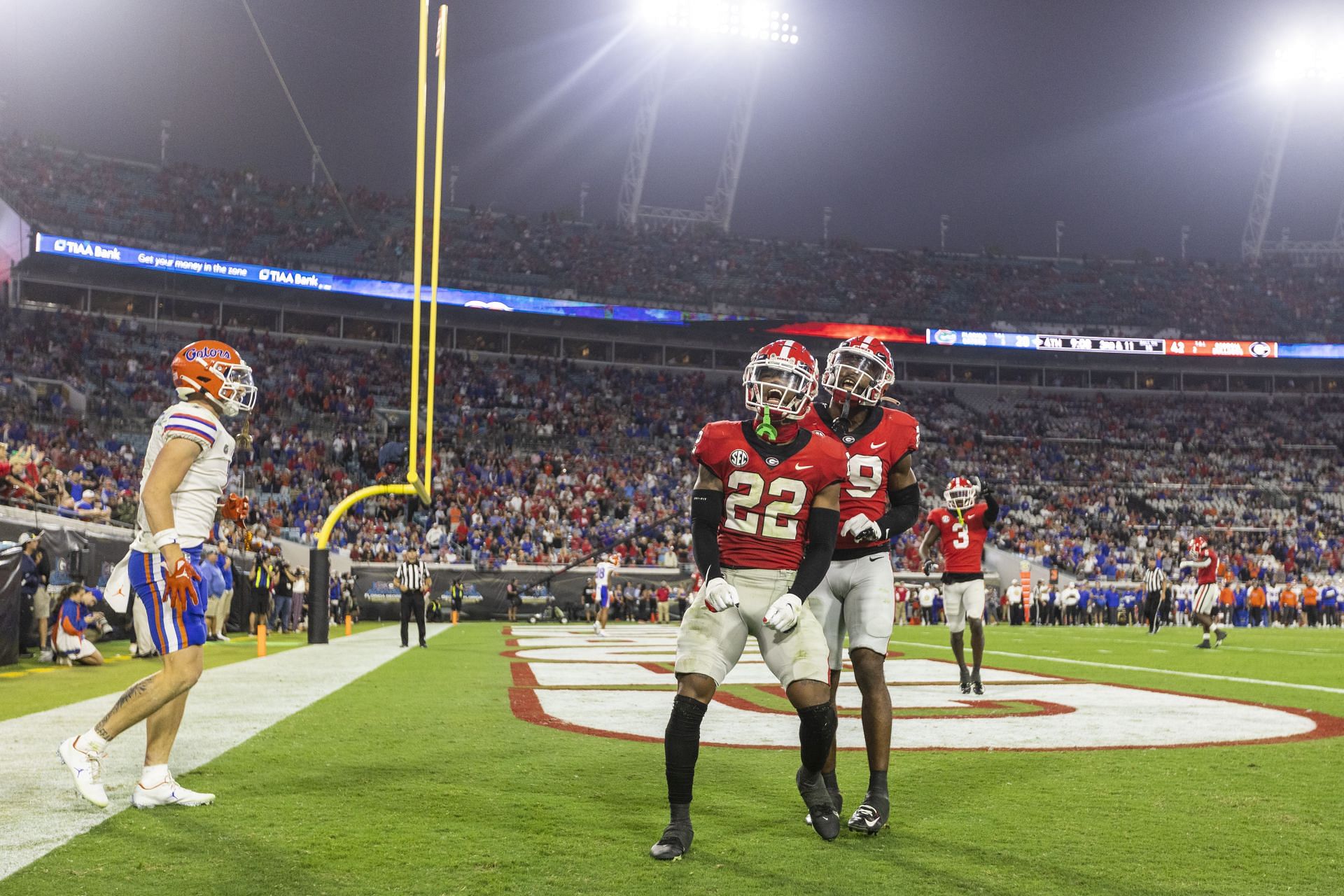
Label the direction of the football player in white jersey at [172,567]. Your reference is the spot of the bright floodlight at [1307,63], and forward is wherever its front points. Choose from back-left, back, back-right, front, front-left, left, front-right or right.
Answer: front

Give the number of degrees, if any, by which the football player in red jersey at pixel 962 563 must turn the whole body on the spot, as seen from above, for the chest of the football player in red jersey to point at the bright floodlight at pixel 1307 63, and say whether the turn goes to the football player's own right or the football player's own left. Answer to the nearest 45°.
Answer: approximately 180°

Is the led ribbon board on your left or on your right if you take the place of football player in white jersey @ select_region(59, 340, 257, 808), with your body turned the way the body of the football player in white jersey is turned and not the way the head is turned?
on your left

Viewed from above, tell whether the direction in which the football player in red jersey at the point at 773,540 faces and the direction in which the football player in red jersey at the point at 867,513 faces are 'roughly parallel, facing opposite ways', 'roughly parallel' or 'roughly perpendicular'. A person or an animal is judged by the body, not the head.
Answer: roughly parallel

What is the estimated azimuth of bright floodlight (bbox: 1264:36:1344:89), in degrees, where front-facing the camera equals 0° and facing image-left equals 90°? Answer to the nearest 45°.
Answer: approximately 0°

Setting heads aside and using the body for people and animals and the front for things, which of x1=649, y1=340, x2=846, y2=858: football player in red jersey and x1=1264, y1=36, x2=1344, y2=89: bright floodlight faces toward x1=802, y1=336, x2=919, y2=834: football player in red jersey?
the bright floodlight

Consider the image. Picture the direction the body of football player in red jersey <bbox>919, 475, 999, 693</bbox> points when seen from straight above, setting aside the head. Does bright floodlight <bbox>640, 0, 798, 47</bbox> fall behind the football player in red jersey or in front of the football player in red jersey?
behind

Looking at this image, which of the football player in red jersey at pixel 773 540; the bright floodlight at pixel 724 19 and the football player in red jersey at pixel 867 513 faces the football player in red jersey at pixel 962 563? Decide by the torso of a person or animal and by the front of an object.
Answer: the bright floodlight

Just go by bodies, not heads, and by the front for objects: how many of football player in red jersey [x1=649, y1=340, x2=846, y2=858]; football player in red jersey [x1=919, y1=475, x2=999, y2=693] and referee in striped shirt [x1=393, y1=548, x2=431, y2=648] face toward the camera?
3

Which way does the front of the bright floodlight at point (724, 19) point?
toward the camera

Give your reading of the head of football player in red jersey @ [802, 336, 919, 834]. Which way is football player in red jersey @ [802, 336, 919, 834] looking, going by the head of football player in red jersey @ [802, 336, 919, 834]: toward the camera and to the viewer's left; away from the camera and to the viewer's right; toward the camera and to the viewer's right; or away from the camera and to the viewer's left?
toward the camera and to the viewer's left

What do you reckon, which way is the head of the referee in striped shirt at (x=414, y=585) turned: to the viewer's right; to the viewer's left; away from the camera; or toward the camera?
toward the camera

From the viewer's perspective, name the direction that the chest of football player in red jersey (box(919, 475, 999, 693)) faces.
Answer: toward the camera

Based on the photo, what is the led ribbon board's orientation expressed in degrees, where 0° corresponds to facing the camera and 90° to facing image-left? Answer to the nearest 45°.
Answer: approximately 315°

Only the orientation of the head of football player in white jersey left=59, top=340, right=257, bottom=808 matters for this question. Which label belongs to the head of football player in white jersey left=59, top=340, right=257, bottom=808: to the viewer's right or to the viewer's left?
to the viewer's right

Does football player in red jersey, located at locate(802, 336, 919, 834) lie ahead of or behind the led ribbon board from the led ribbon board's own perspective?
ahead

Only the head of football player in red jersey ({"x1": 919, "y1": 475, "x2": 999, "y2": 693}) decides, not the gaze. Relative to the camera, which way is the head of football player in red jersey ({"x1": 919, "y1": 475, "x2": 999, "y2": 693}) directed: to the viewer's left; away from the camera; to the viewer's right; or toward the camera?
toward the camera

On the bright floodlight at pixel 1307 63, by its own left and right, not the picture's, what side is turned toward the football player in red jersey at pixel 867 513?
front

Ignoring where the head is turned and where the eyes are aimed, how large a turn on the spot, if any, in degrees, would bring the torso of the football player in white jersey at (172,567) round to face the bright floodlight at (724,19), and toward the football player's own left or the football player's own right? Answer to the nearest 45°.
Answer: approximately 45° to the football player's own left
